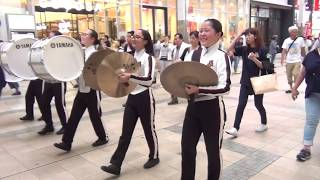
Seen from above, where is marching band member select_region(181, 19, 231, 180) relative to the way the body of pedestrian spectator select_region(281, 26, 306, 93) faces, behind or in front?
in front

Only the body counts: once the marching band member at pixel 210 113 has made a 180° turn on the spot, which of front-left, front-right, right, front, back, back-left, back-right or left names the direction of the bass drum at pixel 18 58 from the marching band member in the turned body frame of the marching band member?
left

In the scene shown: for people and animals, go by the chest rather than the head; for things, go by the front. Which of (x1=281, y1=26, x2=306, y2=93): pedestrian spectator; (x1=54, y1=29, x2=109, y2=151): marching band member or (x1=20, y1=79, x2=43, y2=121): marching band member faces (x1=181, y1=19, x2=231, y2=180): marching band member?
the pedestrian spectator

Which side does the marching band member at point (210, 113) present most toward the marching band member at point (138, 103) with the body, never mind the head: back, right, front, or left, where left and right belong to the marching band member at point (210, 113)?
right
